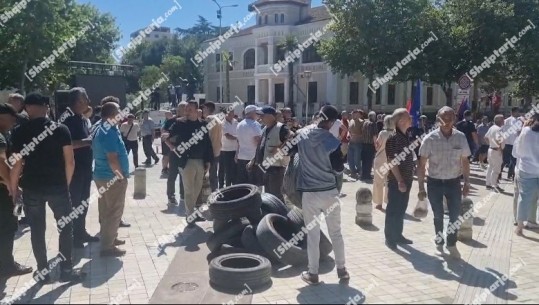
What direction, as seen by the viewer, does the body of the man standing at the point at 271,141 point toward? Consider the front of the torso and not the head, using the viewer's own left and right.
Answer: facing the viewer and to the left of the viewer

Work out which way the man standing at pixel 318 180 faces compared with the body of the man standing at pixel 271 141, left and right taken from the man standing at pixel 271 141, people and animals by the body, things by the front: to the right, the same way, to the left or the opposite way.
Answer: the opposite way

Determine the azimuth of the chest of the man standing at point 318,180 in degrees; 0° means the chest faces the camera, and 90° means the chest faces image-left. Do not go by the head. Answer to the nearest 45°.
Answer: approximately 225°

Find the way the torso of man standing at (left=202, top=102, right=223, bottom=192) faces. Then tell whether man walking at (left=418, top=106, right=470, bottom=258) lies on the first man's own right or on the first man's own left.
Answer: on the first man's own left

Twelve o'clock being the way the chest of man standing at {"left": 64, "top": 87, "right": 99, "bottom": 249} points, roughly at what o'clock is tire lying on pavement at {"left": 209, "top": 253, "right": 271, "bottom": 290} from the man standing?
The tire lying on pavement is roughly at 2 o'clock from the man standing.

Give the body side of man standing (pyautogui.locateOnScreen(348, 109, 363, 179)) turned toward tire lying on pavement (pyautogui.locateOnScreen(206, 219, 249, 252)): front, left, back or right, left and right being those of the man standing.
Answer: front

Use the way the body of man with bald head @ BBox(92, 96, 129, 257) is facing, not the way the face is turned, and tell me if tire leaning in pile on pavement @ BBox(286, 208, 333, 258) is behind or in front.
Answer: in front

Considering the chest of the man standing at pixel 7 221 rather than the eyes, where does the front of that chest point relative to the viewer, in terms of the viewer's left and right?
facing to the right of the viewer

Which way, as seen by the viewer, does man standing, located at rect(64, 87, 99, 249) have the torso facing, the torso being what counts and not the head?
to the viewer's right

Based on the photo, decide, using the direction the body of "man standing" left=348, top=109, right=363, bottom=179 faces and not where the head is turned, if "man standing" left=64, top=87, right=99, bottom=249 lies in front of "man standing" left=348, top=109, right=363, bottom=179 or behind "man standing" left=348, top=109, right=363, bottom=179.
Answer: in front

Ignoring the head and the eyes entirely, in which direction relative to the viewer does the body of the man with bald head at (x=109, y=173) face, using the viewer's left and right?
facing to the right of the viewer
